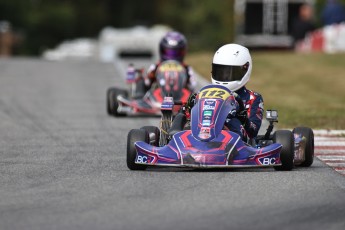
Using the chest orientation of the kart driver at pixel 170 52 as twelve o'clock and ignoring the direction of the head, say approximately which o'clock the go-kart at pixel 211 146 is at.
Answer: The go-kart is roughly at 12 o'clock from the kart driver.

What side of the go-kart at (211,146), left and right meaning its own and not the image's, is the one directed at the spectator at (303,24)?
back

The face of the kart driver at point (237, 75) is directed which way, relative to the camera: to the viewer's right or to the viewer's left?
to the viewer's left

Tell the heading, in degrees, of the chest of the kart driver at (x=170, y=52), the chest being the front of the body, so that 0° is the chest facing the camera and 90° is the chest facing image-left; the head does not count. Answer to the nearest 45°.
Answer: approximately 0°

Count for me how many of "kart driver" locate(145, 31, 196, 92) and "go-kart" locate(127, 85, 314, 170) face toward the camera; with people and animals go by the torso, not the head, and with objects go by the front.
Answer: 2

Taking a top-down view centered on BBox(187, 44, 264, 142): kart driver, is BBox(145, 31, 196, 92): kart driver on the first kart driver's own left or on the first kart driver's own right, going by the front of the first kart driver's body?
on the first kart driver's own right

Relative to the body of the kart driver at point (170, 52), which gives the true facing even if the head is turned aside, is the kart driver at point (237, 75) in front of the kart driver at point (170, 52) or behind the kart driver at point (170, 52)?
in front

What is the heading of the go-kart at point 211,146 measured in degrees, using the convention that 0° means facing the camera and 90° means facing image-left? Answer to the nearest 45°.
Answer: approximately 0°
